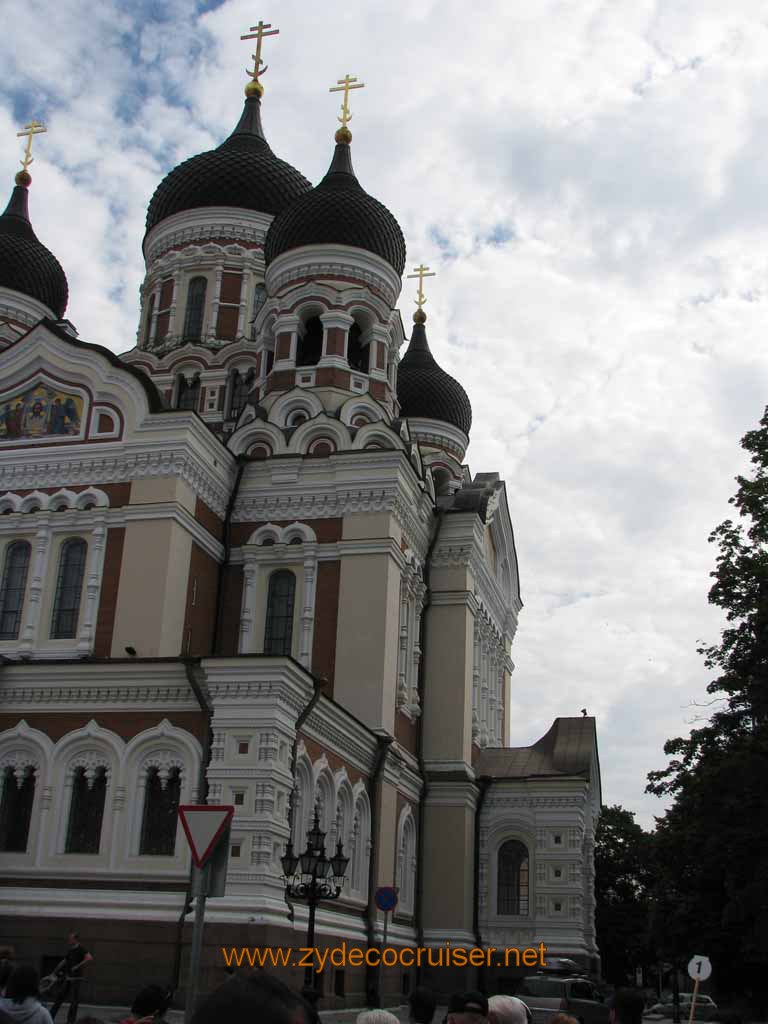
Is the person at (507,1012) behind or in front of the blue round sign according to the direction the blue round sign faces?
in front

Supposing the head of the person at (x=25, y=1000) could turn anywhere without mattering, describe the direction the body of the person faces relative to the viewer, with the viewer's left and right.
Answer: facing away from the viewer

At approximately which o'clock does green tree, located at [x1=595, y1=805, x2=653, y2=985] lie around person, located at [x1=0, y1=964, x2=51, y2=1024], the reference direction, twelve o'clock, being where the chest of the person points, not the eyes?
The green tree is roughly at 1 o'clock from the person.

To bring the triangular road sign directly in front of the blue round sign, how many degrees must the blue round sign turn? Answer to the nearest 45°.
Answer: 0° — it already faces it

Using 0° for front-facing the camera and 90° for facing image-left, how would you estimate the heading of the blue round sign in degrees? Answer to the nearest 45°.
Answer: approximately 0°

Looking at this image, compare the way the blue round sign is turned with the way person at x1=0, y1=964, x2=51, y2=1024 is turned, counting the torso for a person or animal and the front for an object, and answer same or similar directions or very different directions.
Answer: very different directions

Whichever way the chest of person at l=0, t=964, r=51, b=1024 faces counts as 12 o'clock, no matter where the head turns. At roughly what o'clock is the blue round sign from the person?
The blue round sign is roughly at 1 o'clock from the person.

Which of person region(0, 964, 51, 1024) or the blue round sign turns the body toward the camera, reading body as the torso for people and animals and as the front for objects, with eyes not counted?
the blue round sign

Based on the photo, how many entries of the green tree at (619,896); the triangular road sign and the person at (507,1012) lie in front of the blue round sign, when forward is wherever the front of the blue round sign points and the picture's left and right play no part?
2

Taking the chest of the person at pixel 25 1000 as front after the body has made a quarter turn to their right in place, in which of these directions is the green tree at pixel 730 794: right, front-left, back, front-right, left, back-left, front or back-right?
front-left

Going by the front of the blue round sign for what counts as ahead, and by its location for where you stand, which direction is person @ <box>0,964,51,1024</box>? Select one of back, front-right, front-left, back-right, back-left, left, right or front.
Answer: front

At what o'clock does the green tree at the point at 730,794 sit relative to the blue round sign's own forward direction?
The green tree is roughly at 8 o'clock from the blue round sign.

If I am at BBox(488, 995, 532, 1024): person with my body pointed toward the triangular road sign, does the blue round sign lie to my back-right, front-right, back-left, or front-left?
front-right

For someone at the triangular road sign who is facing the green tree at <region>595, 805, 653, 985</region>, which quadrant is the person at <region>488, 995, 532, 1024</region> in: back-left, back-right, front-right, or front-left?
back-right

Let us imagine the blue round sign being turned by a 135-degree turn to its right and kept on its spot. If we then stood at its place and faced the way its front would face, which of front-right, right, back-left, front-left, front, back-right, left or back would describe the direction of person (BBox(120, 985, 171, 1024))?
back-left

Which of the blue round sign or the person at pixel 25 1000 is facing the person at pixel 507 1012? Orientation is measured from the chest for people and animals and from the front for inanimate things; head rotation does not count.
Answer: the blue round sign

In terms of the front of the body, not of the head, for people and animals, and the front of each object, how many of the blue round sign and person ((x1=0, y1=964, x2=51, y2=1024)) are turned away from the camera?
1
